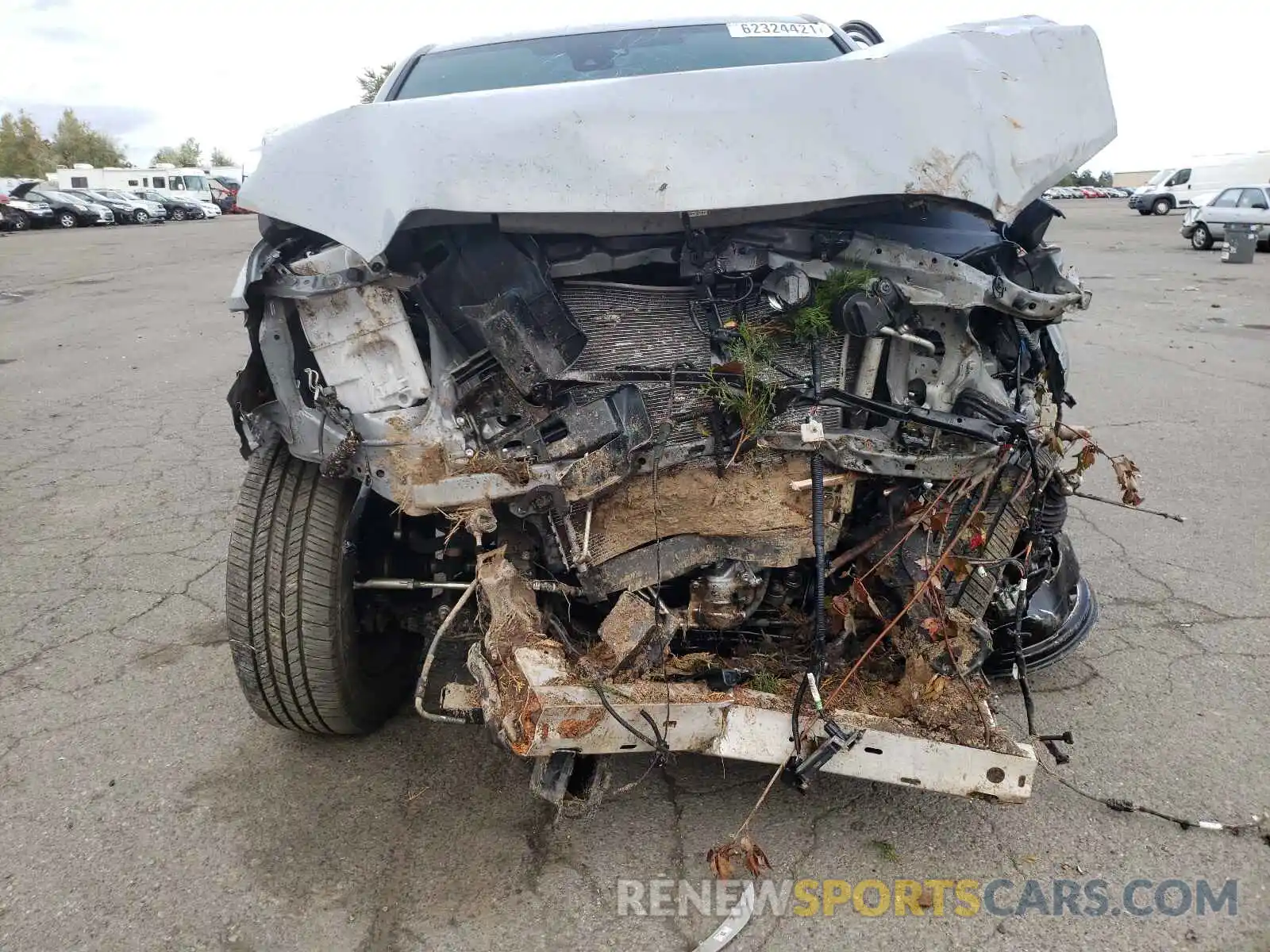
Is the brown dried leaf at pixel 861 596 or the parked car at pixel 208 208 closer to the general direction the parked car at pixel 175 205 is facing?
the brown dried leaf
